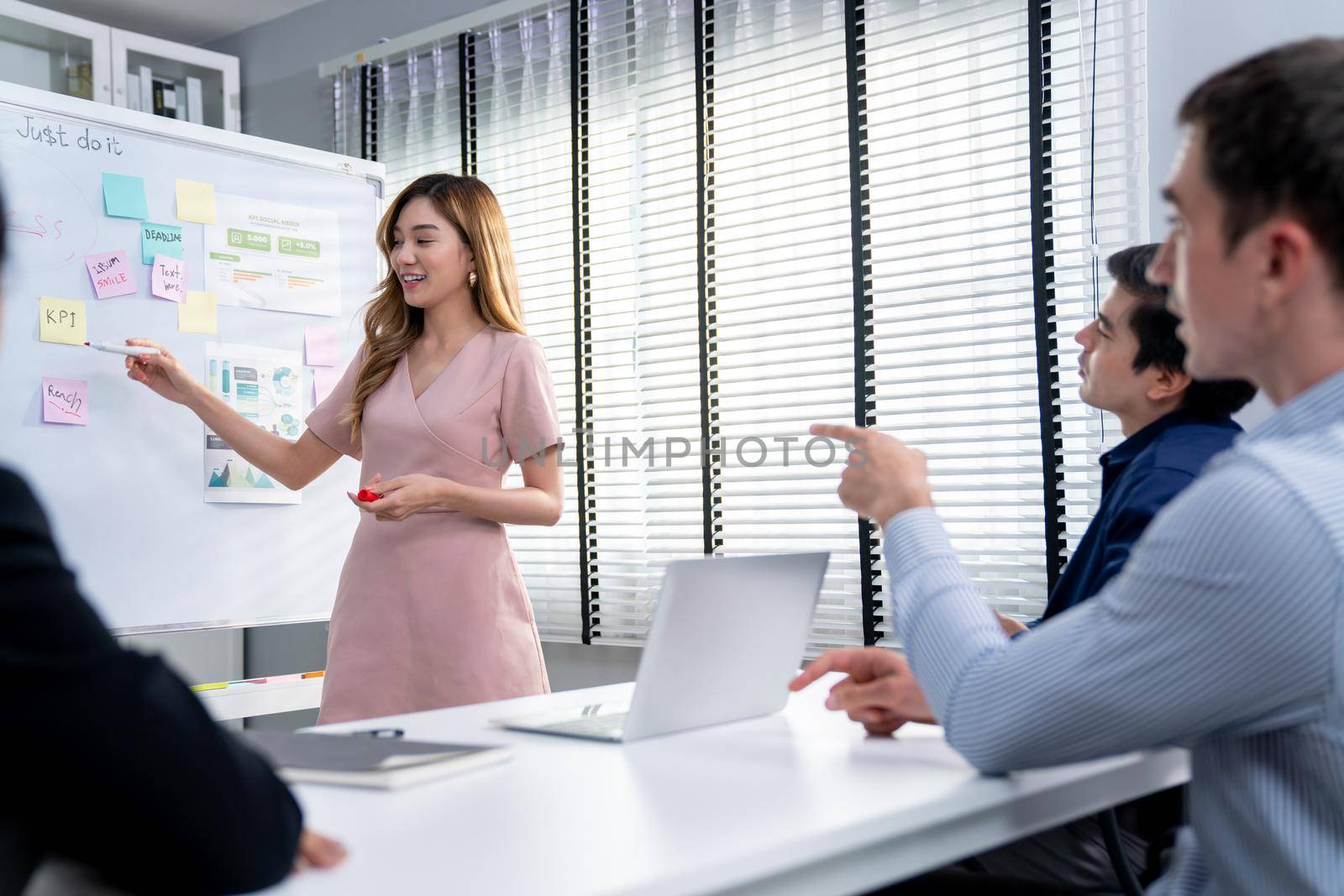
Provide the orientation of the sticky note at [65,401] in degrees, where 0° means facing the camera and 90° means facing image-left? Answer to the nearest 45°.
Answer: approximately 0°

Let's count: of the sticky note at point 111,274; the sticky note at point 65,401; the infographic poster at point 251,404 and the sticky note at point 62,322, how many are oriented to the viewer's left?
0

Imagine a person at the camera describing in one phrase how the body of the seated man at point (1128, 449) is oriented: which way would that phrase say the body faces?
to the viewer's left

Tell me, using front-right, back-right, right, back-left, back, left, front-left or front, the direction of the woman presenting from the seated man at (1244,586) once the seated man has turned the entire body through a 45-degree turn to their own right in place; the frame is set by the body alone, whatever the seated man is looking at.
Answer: front-left

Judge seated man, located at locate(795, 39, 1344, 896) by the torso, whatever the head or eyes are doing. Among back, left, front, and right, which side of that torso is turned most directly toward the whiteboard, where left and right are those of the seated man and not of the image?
front

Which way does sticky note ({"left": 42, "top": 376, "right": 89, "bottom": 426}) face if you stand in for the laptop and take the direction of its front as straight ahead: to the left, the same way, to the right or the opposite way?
the opposite way

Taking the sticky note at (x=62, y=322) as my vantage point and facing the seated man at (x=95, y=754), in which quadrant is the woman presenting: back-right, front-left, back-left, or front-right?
front-left

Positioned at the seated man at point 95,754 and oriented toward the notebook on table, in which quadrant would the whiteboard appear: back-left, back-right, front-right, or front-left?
front-left

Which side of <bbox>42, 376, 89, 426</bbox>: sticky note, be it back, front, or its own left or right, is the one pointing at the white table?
front

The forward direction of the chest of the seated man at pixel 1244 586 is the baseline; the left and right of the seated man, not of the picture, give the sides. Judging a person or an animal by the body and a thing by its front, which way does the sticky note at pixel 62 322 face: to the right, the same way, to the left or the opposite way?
the opposite way

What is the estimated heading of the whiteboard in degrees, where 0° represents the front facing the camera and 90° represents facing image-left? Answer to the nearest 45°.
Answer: approximately 315°

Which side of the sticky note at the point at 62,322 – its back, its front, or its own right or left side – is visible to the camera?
front

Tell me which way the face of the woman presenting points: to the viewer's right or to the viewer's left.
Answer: to the viewer's left

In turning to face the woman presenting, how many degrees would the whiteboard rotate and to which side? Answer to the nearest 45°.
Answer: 0° — it already faces them

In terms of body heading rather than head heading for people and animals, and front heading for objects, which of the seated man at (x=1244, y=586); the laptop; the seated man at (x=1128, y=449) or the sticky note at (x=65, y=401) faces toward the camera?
the sticky note

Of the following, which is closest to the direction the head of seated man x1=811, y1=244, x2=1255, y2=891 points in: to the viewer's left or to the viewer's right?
to the viewer's left

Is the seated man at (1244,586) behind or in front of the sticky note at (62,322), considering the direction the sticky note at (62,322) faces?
in front
